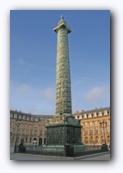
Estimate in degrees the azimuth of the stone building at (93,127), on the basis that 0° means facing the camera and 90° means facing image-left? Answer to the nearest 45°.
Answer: approximately 45°

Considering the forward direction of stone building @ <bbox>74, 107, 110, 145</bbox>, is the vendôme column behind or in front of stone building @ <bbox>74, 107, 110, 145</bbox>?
in front
